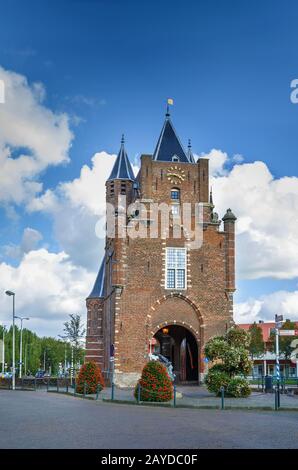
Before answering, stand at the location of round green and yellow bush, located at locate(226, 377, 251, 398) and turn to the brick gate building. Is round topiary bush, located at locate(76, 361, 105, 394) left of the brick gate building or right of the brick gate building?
left

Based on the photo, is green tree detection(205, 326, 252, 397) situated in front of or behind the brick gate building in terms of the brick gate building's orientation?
in front

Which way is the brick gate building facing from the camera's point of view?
toward the camera

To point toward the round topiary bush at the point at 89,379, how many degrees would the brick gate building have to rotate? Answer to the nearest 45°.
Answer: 0° — it already faces it

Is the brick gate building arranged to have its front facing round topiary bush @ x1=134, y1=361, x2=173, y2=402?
yes

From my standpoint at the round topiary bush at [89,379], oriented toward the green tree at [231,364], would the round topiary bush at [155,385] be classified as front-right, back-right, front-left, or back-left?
front-right

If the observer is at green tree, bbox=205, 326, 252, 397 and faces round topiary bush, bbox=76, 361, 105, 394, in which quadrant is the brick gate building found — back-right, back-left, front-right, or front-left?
front-right

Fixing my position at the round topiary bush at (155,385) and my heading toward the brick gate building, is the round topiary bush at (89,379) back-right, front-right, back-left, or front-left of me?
front-left

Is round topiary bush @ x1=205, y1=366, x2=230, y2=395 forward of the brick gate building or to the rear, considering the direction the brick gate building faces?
forward
